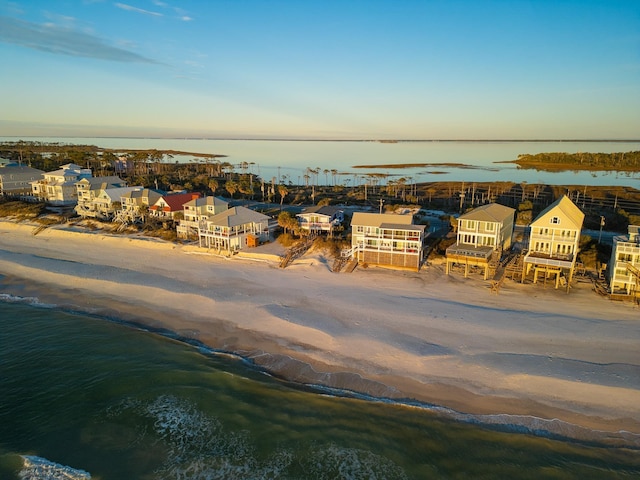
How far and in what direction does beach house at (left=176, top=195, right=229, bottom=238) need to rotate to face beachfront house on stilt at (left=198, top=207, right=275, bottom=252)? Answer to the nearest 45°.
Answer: approximately 90° to its left

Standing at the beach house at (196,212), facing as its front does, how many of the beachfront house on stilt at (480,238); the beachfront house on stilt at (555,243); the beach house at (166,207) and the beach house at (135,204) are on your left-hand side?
2

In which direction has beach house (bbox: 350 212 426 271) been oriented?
toward the camera

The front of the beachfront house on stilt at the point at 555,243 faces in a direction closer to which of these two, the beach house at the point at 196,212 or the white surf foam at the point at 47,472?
the white surf foam

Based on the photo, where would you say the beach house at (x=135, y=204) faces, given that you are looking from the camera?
facing the viewer and to the left of the viewer

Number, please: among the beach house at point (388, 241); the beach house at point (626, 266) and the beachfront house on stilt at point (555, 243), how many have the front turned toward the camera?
3

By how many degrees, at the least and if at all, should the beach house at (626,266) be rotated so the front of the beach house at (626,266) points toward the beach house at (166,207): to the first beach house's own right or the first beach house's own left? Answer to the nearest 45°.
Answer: approximately 90° to the first beach house's own right

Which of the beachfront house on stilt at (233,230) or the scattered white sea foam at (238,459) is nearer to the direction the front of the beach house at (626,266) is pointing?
the scattered white sea foam

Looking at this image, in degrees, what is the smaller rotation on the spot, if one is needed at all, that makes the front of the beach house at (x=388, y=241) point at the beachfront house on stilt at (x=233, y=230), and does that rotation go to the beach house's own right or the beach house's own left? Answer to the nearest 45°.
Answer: approximately 90° to the beach house's own right

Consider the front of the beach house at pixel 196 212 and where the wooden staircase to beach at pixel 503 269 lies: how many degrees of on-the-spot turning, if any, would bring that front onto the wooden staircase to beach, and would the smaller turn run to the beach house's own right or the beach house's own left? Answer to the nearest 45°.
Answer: approximately 90° to the beach house's own left

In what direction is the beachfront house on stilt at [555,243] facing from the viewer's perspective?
toward the camera

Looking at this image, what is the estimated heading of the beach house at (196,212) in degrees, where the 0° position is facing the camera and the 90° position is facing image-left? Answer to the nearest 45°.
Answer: approximately 45°

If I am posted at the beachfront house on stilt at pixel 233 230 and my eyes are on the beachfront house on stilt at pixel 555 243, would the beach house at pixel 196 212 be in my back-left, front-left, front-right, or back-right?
back-left

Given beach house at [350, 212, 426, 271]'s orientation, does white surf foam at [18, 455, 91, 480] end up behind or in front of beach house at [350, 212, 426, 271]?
in front

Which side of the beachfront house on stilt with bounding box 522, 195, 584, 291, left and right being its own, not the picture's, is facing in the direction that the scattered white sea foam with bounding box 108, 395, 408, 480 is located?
front
